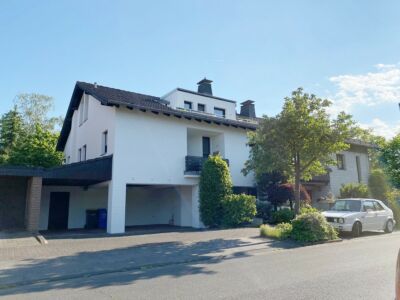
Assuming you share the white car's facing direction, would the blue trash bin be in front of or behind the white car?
in front

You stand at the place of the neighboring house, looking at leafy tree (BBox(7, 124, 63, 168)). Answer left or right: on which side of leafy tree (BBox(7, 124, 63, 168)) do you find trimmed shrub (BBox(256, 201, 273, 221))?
left

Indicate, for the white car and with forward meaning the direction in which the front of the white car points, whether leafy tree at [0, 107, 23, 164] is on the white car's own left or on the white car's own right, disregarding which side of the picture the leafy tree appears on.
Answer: on the white car's own right

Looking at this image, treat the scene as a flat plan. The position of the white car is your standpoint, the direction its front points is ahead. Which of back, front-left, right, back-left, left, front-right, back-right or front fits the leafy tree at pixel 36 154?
front-right

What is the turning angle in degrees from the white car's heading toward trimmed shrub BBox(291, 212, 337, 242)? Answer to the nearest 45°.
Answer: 0° — it already faces it

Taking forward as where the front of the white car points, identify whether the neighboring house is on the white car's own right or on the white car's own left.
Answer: on the white car's own right

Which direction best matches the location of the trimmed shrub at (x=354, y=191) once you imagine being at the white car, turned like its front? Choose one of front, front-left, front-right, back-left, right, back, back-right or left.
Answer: back-right

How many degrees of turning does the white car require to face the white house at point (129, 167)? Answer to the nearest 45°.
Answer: approximately 45° to its right

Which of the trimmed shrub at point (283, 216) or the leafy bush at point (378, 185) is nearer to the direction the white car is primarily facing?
the trimmed shrub

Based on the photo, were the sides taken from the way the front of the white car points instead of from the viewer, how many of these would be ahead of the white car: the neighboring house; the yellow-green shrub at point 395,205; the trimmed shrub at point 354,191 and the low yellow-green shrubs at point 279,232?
1

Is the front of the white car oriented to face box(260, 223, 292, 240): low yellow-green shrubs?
yes

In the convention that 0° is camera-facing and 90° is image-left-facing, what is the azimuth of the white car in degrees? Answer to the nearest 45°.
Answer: approximately 45°

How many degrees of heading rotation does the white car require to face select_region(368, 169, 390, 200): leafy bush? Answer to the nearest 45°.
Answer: approximately 135° to its right

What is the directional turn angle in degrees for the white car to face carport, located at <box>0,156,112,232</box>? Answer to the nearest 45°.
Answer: approximately 45° to its right
